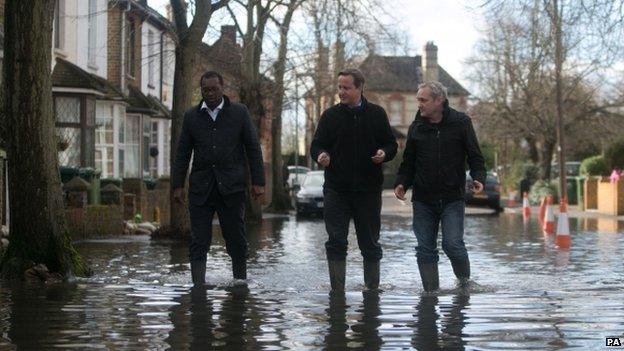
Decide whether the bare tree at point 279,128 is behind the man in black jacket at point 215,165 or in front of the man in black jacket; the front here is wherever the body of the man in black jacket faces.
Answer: behind

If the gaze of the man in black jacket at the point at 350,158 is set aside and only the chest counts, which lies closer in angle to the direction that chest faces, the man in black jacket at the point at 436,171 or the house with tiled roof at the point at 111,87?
the man in black jacket

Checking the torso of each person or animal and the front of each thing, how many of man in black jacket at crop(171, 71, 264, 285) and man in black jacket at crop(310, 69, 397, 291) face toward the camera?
2

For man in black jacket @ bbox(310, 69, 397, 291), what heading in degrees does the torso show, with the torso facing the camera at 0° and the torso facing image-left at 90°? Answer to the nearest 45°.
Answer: approximately 0°

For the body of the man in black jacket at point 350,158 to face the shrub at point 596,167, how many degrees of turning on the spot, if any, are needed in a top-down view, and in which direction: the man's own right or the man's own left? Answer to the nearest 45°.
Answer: approximately 180°

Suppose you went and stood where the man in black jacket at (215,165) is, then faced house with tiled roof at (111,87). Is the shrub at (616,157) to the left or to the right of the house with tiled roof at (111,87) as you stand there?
right

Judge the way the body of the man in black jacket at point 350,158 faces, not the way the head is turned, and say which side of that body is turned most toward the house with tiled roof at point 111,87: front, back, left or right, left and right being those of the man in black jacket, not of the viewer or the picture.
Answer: back

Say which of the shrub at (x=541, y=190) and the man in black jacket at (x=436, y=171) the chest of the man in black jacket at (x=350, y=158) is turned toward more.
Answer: the man in black jacket

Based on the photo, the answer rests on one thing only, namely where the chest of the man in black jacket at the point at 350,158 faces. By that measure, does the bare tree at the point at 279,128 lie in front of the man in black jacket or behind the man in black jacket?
behind

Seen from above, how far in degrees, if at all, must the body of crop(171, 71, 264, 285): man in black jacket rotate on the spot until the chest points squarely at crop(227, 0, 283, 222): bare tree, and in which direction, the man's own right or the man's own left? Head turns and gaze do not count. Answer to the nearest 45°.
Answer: approximately 180°
